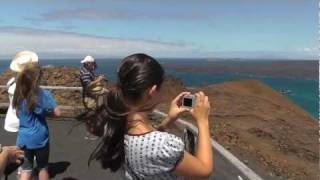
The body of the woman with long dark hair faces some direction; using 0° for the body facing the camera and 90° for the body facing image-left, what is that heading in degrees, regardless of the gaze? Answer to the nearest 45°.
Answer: approximately 225°
